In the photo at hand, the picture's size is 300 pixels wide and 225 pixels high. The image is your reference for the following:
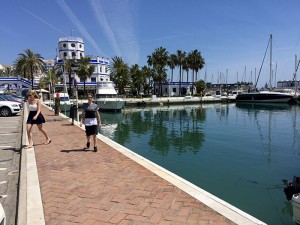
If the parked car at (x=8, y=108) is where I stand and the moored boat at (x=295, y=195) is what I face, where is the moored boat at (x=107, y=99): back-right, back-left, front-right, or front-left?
back-left

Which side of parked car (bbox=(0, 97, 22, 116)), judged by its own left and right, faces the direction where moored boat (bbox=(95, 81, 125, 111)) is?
left

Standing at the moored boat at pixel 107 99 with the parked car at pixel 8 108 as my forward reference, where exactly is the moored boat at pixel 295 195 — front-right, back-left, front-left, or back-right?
front-left

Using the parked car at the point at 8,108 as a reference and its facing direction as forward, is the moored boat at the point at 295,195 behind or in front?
in front

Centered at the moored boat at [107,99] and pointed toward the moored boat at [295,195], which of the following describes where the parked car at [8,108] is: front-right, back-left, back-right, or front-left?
front-right

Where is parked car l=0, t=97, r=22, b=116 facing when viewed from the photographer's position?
facing the viewer and to the right of the viewer

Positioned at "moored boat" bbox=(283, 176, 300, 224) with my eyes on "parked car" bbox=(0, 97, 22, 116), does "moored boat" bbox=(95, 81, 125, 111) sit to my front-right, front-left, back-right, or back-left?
front-right
